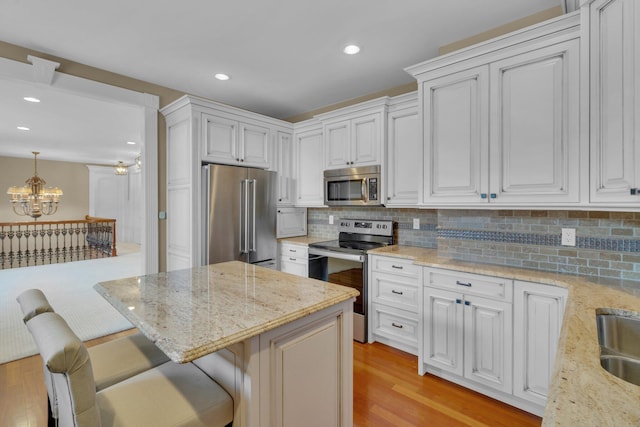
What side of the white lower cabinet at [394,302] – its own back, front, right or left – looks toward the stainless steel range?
right

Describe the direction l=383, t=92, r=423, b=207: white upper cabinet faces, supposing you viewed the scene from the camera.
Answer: facing the viewer and to the left of the viewer

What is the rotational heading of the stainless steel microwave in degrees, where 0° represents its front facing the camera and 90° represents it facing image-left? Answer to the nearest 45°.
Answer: approximately 45°

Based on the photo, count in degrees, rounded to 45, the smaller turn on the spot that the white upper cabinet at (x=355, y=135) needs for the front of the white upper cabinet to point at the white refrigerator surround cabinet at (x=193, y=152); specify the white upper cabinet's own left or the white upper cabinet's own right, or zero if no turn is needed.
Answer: approximately 45° to the white upper cabinet's own right

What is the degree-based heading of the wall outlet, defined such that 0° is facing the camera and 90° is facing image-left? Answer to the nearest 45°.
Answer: approximately 0°

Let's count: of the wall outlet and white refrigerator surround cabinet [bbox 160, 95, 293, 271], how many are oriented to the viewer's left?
0

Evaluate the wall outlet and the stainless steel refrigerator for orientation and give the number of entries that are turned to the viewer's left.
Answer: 0

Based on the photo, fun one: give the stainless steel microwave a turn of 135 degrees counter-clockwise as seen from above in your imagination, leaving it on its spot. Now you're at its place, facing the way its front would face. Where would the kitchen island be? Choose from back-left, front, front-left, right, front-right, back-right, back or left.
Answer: right
